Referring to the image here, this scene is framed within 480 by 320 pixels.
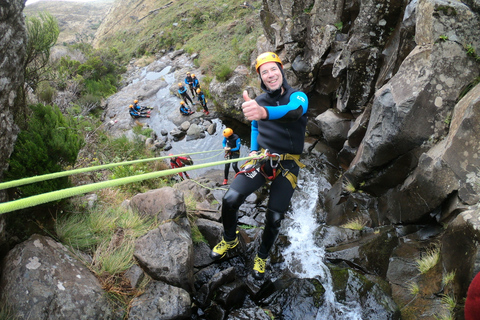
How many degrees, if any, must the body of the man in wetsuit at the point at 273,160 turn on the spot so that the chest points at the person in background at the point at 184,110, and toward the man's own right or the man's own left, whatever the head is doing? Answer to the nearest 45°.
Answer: approximately 135° to the man's own right

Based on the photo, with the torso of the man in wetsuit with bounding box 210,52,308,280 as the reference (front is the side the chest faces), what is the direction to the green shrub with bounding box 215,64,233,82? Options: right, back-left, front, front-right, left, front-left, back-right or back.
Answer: back-right

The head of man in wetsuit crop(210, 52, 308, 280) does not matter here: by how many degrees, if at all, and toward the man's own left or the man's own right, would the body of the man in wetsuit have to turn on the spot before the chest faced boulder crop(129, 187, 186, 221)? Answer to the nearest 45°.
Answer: approximately 45° to the man's own right

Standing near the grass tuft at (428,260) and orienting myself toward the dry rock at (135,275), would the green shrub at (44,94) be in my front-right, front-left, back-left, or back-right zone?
front-right

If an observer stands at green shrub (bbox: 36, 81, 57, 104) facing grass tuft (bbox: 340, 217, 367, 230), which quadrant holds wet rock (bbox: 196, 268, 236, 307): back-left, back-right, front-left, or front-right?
front-right

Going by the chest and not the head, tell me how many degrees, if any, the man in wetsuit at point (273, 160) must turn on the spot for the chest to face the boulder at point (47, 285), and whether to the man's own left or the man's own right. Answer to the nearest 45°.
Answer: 0° — they already face it

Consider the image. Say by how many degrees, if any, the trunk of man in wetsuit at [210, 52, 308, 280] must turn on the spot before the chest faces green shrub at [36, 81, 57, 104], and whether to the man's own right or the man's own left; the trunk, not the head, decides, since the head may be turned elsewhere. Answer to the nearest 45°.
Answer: approximately 90° to the man's own right

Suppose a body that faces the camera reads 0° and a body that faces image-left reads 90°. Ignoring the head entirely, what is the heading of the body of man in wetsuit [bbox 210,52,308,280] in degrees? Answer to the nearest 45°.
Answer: approximately 45°

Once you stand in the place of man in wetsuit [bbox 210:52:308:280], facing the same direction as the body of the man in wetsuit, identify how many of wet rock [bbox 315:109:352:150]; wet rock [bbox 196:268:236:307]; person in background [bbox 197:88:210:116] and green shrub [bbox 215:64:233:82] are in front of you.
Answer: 1

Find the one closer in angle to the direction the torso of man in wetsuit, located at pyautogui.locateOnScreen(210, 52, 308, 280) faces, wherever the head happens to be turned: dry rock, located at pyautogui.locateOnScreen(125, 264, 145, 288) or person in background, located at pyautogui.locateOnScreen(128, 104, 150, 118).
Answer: the dry rock

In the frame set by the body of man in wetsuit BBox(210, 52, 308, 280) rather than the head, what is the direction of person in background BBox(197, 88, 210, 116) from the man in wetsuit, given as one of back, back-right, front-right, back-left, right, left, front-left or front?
back-right
